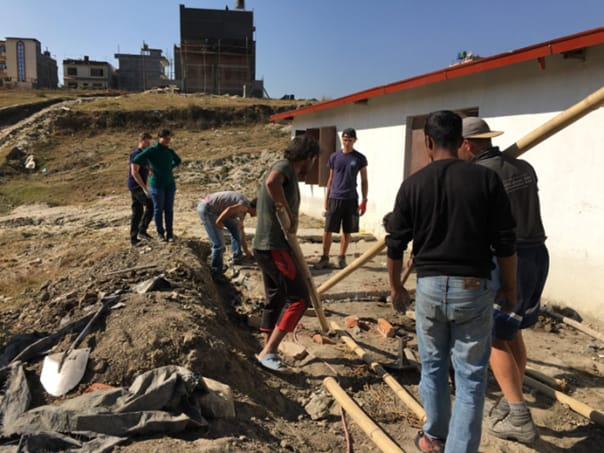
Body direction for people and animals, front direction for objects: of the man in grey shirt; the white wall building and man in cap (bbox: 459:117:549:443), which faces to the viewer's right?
the man in grey shirt

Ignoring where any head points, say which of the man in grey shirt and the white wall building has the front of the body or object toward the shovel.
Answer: the white wall building

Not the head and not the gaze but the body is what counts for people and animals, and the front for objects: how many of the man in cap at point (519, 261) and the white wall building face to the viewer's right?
0

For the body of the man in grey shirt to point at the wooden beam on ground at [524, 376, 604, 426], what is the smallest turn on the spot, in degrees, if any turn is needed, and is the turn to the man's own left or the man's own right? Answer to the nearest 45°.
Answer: approximately 45° to the man's own right

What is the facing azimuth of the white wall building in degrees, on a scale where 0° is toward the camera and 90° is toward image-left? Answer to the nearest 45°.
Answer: approximately 45°

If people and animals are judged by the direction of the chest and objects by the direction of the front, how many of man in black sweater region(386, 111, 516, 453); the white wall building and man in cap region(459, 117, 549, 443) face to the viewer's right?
0

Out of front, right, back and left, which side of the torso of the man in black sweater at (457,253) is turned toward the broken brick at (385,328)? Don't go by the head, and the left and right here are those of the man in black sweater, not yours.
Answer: front

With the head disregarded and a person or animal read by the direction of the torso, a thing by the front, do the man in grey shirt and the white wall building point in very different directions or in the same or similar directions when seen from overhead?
very different directions

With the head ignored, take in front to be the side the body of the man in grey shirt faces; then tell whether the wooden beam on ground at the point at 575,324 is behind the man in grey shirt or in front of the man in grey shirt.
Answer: in front

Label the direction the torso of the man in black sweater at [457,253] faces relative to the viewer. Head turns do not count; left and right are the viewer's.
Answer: facing away from the viewer

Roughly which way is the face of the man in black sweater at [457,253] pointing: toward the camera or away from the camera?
away from the camera

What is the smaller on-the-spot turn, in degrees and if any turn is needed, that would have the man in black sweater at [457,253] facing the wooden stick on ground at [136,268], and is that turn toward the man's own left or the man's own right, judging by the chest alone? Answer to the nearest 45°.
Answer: approximately 45° to the man's own left

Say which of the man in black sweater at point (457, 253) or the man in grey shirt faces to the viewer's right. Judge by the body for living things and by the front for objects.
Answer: the man in grey shirt

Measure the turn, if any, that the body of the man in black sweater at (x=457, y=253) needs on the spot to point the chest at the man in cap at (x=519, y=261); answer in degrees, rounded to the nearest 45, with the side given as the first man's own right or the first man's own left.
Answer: approximately 45° to the first man's own right

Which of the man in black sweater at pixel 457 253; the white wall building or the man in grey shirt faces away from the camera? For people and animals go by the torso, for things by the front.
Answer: the man in black sweater

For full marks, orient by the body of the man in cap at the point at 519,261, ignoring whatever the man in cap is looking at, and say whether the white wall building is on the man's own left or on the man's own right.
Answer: on the man's own right

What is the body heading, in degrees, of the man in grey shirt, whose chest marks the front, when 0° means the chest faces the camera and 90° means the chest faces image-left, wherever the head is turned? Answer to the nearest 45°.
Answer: approximately 270°
